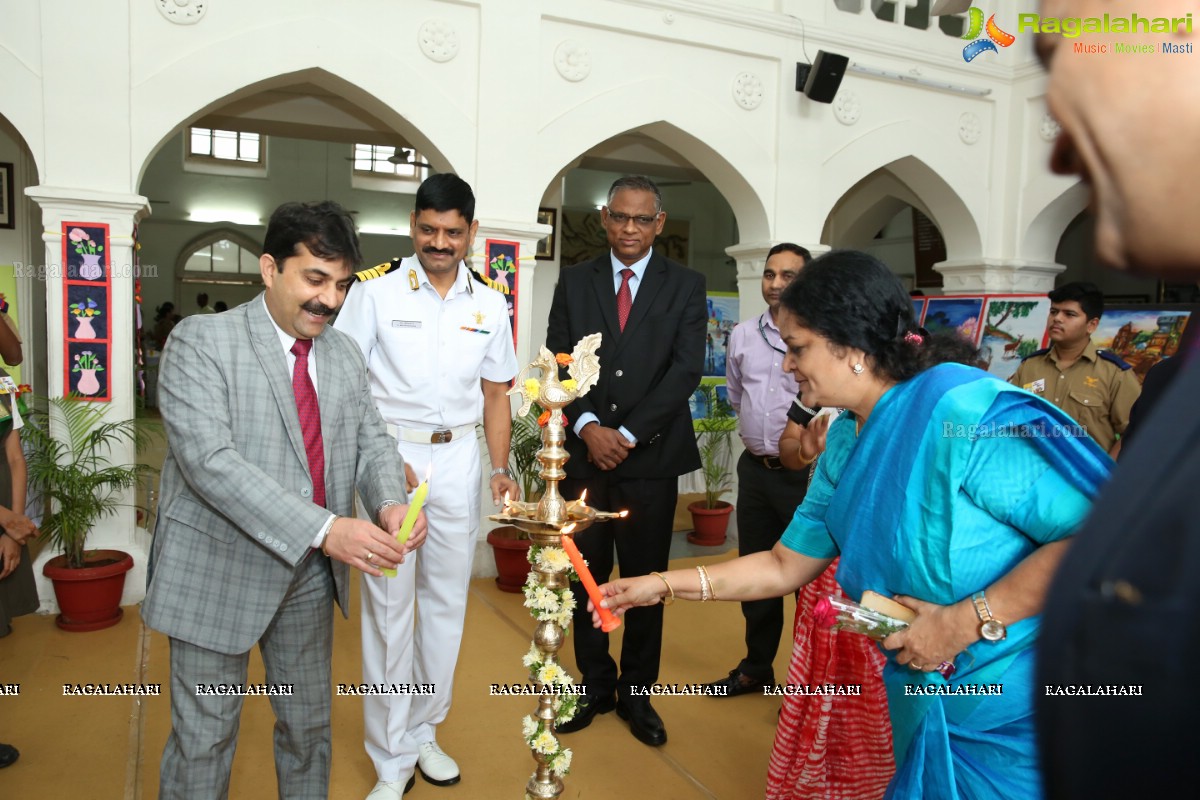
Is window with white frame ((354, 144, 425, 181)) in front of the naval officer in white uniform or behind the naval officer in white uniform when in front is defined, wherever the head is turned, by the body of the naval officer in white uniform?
behind

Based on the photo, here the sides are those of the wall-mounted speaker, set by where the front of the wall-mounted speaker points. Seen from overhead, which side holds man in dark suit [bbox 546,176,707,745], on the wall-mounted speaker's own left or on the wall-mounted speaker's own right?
on the wall-mounted speaker's own right

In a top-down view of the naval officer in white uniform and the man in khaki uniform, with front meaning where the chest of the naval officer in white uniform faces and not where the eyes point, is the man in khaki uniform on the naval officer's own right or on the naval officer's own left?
on the naval officer's own left

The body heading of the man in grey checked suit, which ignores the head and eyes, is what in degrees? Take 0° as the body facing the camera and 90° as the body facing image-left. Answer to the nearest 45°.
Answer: approximately 315°

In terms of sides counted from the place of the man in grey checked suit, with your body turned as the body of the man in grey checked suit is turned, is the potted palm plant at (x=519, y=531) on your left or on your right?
on your left

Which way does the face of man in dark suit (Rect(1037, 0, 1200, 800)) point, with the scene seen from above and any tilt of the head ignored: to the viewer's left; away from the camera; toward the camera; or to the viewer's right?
to the viewer's left

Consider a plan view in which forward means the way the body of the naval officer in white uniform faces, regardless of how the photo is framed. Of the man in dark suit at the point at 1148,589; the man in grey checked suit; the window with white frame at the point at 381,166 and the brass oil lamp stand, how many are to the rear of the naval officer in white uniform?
1

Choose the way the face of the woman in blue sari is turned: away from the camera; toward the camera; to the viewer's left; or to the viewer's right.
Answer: to the viewer's left

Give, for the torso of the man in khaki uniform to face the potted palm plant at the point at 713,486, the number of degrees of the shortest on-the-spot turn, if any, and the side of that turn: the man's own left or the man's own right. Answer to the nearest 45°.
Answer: approximately 90° to the man's own right

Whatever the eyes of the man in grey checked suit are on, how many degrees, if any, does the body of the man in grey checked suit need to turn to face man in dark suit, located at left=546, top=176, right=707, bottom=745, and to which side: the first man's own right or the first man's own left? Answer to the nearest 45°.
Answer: approximately 90° to the first man's own left

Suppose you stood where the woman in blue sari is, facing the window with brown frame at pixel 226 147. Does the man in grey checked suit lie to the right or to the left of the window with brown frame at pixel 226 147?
left

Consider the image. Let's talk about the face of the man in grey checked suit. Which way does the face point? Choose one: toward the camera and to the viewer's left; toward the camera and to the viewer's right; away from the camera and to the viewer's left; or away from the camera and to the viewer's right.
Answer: toward the camera and to the viewer's right

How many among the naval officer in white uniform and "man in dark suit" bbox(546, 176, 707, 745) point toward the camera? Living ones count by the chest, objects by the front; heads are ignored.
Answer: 2
